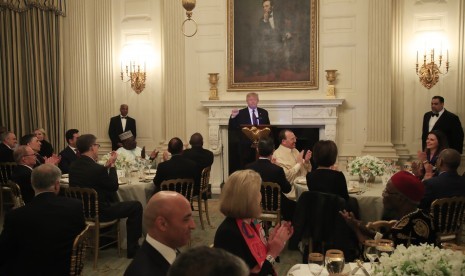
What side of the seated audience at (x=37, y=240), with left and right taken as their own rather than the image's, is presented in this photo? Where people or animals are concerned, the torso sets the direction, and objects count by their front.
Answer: back

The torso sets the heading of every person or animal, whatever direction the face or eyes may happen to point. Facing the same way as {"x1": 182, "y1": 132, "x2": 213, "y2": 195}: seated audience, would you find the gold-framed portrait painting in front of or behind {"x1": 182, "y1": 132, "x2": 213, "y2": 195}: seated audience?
in front

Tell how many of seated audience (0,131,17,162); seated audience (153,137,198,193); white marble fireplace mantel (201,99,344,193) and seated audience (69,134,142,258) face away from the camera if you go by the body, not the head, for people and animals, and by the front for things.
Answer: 1

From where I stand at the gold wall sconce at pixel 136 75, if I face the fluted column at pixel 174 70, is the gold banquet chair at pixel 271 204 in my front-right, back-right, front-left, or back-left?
front-right

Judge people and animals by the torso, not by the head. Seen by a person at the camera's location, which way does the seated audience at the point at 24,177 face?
facing to the right of the viewer

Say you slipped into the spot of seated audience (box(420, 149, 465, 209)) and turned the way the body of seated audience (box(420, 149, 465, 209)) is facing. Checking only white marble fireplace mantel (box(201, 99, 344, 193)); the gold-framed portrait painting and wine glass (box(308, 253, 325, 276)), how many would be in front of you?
2

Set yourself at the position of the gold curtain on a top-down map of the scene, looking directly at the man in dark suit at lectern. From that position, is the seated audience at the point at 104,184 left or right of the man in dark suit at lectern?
right

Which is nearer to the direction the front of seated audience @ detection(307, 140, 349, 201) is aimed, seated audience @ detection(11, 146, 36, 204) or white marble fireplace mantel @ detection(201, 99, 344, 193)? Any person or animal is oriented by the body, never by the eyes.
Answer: the white marble fireplace mantel

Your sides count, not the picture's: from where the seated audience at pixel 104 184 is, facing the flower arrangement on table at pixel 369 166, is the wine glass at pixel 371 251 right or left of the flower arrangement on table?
right

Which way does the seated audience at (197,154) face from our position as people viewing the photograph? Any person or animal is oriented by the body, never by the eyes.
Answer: facing away from the viewer

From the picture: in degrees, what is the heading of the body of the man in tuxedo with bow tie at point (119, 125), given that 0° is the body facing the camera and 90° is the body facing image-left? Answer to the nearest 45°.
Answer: approximately 0°

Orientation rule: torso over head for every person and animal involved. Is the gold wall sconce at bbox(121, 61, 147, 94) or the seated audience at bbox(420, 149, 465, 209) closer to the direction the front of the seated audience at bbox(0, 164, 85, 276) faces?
the gold wall sconce

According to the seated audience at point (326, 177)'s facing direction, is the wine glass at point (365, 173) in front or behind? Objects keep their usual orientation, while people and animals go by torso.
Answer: in front

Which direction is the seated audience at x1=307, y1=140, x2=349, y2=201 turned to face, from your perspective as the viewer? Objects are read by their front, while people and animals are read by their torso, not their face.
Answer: facing away from the viewer

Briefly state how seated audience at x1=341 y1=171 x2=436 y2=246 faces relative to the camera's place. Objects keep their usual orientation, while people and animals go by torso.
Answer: facing to the left of the viewer

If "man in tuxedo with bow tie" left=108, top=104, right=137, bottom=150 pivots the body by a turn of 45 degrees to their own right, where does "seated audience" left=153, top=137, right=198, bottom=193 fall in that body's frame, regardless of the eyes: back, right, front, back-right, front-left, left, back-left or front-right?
front-left

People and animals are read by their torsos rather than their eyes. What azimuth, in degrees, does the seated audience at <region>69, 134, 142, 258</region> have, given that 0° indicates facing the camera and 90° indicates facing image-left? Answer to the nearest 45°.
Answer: approximately 270°

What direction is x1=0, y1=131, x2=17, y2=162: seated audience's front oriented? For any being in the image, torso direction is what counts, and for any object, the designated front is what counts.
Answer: to the viewer's right
